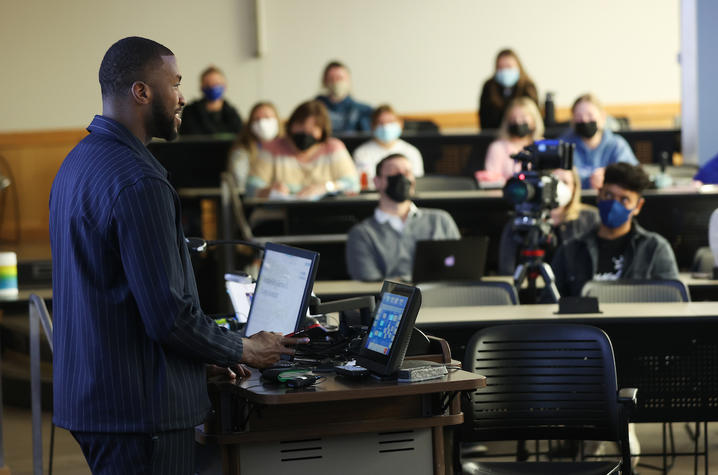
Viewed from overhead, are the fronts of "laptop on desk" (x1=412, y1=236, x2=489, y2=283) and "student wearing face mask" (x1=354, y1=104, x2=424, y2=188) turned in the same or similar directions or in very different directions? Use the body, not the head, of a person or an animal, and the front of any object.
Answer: very different directions

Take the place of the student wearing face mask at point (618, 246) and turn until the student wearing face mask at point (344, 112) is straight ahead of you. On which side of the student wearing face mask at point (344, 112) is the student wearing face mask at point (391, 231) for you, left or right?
left

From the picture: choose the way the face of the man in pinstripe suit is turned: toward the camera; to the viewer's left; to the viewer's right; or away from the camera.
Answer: to the viewer's right

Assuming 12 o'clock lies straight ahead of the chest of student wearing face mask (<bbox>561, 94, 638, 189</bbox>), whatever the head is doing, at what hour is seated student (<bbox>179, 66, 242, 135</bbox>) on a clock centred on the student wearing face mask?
The seated student is roughly at 2 o'clock from the student wearing face mask.

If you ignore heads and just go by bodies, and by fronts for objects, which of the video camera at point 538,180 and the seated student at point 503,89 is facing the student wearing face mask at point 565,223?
the seated student

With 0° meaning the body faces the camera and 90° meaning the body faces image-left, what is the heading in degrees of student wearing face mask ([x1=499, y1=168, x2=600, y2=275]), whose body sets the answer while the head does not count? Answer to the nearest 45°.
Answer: approximately 45°

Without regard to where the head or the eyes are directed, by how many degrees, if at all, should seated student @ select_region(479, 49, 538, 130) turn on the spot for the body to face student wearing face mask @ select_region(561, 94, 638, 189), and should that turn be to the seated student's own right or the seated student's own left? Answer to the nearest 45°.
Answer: approximately 45° to the seated student's own left

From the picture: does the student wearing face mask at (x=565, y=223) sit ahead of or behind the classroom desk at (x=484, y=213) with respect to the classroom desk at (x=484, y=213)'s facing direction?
ahead
